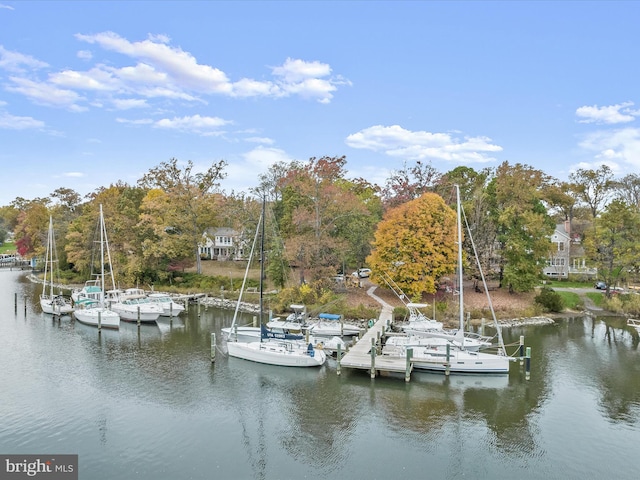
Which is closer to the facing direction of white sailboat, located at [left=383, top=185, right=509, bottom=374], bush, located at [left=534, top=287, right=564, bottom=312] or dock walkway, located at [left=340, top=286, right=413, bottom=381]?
the bush

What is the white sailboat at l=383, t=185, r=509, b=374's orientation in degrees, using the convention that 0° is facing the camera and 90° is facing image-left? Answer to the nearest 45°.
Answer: approximately 270°

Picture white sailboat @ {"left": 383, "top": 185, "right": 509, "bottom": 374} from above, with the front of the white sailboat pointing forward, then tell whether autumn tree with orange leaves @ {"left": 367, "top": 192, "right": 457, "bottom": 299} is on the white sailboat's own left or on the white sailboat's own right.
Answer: on the white sailboat's own left

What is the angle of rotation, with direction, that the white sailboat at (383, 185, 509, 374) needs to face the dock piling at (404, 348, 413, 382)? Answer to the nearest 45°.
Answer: approximately 135° to its right

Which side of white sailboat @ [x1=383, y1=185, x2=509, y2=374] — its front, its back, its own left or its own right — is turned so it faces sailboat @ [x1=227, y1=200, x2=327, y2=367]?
back

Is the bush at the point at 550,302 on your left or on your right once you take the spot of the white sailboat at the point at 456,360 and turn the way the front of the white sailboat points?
on your left

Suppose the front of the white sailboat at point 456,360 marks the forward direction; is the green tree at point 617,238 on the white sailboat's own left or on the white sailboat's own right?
on the white sailboat's own left

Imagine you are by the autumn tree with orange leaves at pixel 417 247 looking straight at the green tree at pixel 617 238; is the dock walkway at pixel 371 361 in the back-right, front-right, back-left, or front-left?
back-right

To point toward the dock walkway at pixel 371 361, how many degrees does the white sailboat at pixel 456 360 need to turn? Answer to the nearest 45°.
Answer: approximately 180°
